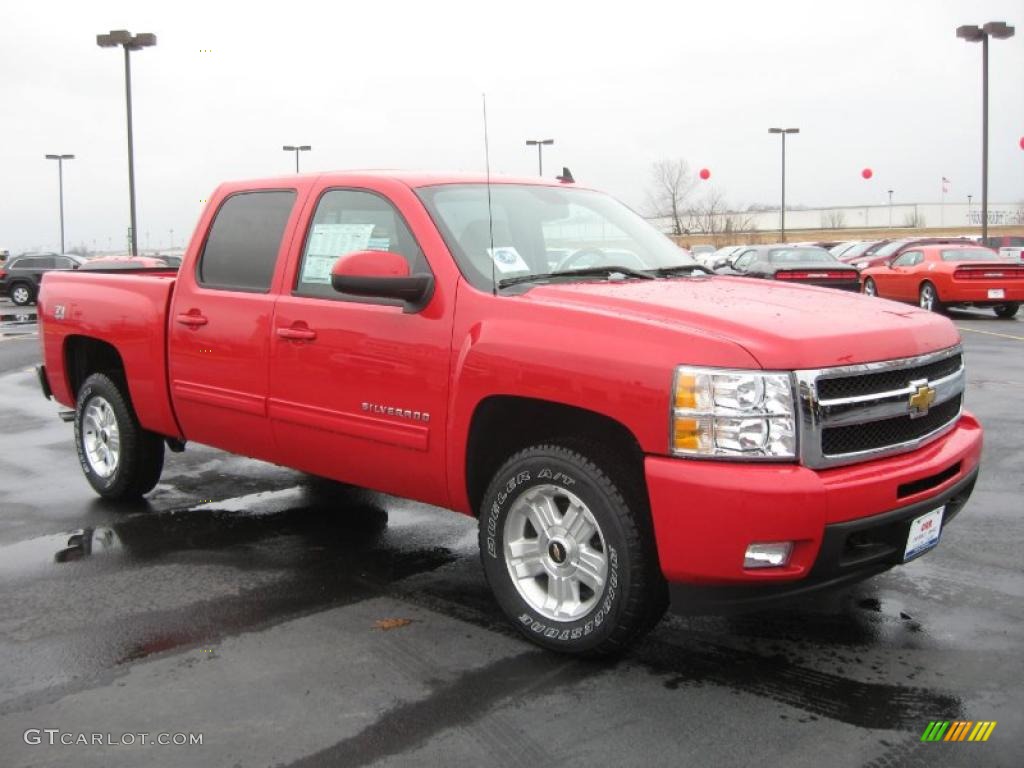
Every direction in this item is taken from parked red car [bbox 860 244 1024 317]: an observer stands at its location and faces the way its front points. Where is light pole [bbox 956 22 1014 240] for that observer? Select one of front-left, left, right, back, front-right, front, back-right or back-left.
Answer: front-right

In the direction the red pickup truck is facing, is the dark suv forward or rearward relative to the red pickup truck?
rearward

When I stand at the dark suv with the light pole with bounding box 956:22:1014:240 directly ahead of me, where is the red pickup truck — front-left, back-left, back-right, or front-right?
front-right

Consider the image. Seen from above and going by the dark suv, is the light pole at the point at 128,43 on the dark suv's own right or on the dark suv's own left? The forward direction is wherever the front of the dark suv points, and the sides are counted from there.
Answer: on the dark suv's own left

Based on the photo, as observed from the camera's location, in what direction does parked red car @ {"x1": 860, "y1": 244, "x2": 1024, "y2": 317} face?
facing away from the viewer and to the left of the viewer

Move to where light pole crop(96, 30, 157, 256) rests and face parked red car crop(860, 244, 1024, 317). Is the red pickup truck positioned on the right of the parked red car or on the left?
right

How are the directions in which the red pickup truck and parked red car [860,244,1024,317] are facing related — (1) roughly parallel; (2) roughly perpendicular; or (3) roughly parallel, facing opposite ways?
roughly parallel, facing opposite ways
